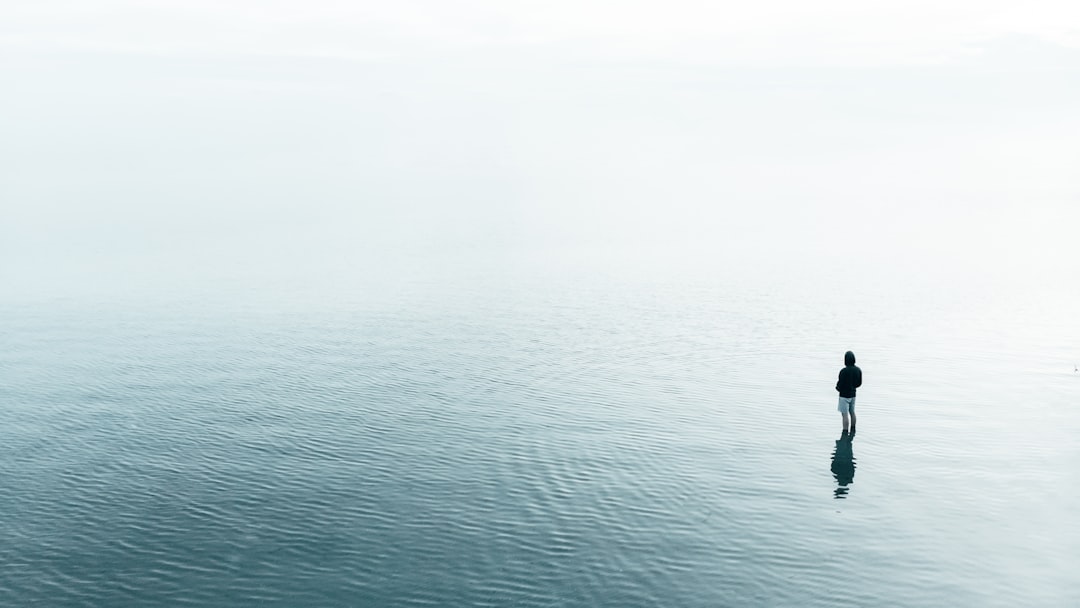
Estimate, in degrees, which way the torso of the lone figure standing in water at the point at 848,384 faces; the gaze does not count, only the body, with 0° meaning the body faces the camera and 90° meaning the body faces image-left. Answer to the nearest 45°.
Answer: approximately 180°
